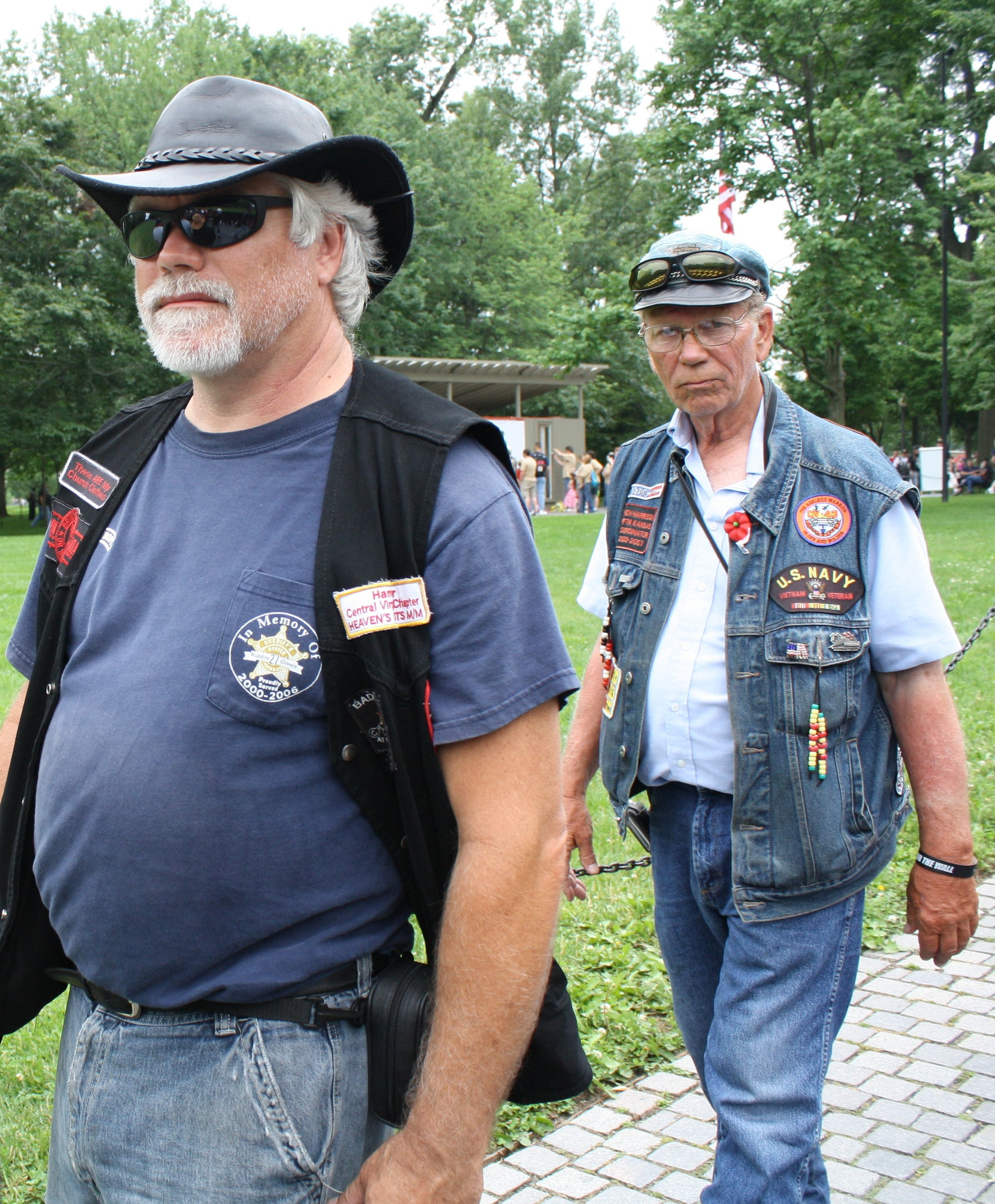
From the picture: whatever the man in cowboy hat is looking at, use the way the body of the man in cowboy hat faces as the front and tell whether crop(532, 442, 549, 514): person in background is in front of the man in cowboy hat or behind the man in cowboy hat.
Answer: behind

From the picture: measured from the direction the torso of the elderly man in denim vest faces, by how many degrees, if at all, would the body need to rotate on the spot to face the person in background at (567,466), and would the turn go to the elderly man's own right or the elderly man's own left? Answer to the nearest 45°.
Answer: approximately 135° to the elderly man's own right

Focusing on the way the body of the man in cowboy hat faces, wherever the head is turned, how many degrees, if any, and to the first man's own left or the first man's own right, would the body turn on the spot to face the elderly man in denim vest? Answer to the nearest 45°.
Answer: approximately 180°

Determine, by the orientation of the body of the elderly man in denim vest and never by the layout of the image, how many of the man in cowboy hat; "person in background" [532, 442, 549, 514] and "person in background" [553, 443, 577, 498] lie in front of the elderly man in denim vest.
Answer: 1

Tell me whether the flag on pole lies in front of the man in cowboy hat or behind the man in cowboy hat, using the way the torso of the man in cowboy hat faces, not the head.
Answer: behind

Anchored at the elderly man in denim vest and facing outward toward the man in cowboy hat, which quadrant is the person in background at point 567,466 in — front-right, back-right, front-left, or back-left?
back-right

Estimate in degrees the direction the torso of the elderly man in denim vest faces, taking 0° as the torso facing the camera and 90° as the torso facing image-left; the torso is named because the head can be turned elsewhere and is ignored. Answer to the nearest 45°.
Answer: approximately 45°

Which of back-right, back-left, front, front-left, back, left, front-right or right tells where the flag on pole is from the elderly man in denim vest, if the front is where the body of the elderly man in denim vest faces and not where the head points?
back-right

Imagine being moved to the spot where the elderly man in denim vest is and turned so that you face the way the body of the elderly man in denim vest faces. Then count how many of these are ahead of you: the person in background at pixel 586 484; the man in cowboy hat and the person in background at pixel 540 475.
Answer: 1

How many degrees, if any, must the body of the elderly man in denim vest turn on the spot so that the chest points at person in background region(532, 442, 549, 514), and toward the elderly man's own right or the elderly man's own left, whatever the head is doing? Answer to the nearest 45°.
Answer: approximately 135° to the elderly man's own right

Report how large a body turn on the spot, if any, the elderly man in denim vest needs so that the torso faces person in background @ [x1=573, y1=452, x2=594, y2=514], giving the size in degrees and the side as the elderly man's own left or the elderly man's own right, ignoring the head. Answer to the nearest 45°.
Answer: approximately 135° to the elderly man's own right
